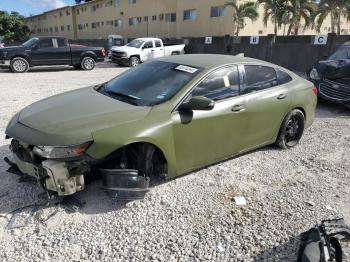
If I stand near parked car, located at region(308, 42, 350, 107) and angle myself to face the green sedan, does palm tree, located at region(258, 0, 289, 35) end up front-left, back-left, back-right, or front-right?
back-right

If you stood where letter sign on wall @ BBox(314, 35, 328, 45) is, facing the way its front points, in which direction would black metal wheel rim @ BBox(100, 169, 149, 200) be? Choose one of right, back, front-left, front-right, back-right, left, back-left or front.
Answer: front

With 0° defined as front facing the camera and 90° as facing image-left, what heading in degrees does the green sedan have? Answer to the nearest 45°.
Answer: approximately 45°

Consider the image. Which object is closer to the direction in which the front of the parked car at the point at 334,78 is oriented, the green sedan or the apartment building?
the green sedan

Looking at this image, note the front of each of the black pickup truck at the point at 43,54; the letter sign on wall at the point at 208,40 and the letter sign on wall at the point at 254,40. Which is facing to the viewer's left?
the black pickup truck

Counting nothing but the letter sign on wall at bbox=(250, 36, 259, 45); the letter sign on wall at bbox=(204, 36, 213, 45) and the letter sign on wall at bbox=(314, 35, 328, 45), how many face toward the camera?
3

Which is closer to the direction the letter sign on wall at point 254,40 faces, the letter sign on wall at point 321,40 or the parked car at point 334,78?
the parked car

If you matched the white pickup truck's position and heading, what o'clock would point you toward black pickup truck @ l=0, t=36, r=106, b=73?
The black pickup truck is roughly at 12 o'clock from the white pickup truck.

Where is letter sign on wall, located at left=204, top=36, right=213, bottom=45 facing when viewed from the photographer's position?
facing the viewer

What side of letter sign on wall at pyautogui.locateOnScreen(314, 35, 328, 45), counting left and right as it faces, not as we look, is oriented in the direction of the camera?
front

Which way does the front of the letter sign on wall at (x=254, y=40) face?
toward the camera

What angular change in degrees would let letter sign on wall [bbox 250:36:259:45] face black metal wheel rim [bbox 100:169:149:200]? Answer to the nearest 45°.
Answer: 0° — it already faces it

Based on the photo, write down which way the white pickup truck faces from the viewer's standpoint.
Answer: facing the viewer and to the left of the viewer

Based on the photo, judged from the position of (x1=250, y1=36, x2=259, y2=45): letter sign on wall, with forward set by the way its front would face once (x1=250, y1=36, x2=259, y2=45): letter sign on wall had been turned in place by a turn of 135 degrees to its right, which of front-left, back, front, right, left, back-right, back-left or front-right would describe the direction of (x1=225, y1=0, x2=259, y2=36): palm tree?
front-right

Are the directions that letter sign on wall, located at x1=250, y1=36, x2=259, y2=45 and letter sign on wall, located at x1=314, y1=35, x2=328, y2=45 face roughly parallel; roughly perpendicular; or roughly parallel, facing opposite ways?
roughly parallel

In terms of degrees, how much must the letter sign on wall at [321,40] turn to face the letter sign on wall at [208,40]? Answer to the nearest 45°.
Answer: approximately 135° to its right

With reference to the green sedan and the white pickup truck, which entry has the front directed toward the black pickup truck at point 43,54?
the white pickup truck

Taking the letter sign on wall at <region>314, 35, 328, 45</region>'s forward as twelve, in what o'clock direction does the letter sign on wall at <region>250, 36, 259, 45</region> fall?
the letter sign on wall at <region>250, 36, 259, 45</region> is roughly at 4 o'clock from the letter sign on wall at <region>314, 35, 328, 45</region>.

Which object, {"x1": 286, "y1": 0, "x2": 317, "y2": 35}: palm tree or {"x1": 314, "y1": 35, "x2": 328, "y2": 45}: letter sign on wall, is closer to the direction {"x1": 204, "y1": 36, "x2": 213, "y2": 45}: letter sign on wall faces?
the letter sign on wall
